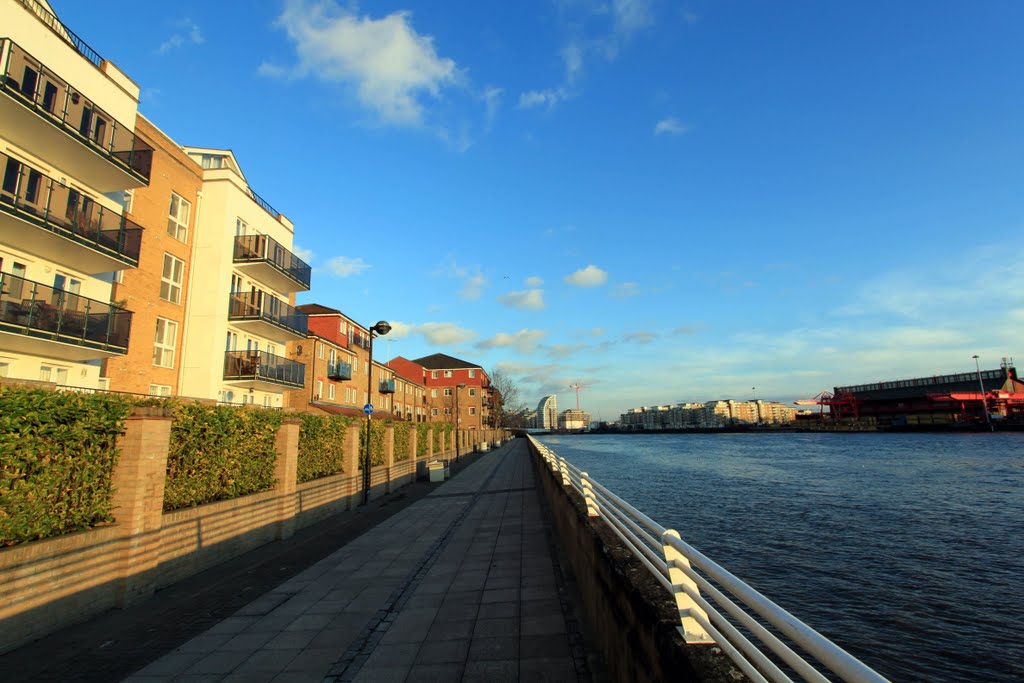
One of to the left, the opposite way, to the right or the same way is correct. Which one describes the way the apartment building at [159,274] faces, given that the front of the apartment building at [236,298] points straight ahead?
the same way

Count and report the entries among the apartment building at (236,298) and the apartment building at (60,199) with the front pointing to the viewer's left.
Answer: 0

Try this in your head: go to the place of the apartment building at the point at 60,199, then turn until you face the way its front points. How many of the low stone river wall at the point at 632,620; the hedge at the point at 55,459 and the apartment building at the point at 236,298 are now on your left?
1

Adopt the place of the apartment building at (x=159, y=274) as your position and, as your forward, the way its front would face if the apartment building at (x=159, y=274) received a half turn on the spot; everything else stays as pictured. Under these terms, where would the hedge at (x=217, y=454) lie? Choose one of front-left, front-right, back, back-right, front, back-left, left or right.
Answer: back-left

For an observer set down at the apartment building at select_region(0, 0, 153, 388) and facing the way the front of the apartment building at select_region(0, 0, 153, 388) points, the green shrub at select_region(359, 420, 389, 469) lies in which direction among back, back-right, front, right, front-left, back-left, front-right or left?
front-left

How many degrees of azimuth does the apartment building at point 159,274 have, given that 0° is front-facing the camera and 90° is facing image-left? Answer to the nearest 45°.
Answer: approximately 315°

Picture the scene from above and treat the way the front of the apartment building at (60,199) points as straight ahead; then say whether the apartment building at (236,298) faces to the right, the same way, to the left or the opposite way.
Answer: the same way

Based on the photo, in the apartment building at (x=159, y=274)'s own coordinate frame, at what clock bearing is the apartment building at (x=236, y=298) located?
the apartment building at (x=236, y=298) is roughly at 9 o'clock from the apartment building at (x=159, y=274).

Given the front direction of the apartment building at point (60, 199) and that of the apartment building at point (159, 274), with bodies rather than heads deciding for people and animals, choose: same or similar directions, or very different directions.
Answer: same or similar directions

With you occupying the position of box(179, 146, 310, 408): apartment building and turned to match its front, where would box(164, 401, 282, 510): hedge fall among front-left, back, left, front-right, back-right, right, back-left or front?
front-right

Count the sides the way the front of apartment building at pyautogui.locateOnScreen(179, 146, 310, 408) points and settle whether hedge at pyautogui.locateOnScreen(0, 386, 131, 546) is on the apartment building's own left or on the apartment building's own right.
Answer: on the apartment building's own right

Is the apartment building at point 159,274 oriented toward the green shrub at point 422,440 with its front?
no

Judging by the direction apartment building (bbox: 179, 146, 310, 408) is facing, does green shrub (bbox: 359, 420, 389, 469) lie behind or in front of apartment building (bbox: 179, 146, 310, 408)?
in front

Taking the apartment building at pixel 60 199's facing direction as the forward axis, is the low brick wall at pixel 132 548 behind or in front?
in front

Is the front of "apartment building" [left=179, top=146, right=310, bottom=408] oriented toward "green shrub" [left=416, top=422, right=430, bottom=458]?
no

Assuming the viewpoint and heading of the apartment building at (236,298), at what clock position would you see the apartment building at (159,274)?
the apartment building at (159,274) is roughly at 3 o'clock from the apartment building at (236,298).

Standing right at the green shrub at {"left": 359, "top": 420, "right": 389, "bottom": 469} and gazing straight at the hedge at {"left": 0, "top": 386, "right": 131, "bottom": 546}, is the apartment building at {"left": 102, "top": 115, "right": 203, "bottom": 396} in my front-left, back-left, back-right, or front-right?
front-right

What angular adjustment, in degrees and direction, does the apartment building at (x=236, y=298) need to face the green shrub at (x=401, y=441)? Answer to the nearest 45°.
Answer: approximately 45° to its left

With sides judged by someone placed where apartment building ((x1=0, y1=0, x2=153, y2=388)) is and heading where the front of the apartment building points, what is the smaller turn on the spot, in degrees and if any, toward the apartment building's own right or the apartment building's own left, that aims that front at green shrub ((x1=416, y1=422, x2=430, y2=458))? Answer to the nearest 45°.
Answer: approximately 90° to the apartment building's own left
